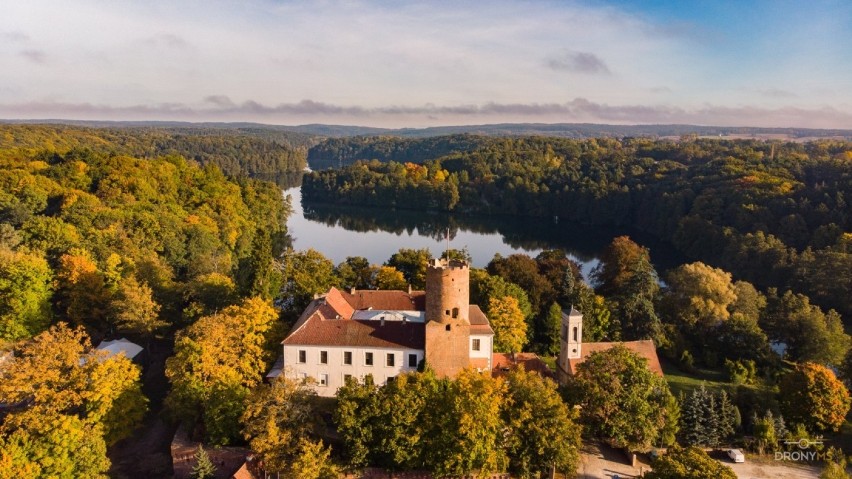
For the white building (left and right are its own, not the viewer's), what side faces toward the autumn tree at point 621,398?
left

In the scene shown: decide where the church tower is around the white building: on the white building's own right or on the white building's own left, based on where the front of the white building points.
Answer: on the white building's own left

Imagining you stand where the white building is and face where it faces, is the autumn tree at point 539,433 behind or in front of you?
in front

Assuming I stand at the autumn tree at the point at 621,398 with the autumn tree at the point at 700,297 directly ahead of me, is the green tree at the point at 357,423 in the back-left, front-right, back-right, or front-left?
back-left

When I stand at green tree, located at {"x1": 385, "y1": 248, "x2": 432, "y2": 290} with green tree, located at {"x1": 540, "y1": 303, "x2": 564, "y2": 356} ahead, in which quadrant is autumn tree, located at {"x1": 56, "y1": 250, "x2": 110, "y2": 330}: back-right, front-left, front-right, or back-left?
back-right

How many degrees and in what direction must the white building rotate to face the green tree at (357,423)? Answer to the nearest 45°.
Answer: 0° — it already faces it

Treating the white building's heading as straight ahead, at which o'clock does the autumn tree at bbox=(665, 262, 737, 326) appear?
The autumn tree is roughly at 8 o'clock from the white building.

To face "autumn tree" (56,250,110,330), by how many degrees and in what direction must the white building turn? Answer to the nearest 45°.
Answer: approximately 135° to its right

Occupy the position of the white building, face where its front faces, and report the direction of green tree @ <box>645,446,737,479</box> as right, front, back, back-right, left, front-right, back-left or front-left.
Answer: front-left

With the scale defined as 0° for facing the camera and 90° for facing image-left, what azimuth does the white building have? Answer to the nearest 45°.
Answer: approximately 0°

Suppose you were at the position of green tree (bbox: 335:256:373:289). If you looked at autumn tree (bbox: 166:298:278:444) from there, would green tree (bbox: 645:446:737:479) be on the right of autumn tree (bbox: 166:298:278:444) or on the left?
left

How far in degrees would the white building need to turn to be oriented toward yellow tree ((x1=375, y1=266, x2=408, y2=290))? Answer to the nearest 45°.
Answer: approximately 180°

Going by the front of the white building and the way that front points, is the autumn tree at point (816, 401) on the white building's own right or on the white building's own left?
on the white building's own left
